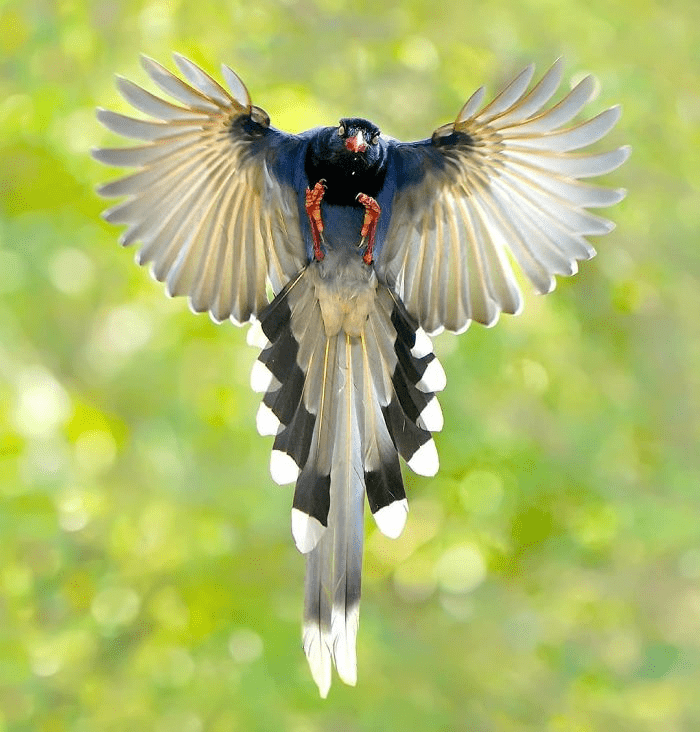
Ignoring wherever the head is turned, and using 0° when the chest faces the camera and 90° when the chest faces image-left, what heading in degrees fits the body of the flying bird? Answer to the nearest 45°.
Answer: approximately 0°
